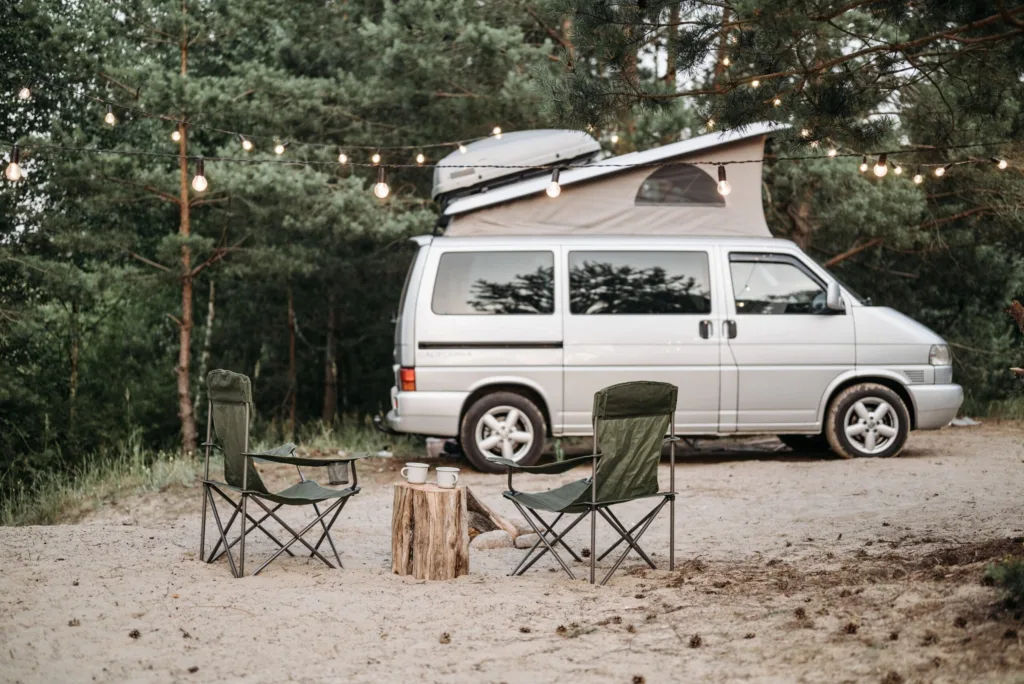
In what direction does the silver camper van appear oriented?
to the viewer's right

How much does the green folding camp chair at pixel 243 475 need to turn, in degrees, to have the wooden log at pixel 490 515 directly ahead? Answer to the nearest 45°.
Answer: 0° — it already faces it

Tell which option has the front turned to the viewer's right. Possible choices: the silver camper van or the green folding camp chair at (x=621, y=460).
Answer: the silver camper van

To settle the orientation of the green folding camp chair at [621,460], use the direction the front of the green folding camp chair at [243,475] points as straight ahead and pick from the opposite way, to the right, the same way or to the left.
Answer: to the left

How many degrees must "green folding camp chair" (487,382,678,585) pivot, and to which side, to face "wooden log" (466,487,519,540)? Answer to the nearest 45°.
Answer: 0° — it already faces it

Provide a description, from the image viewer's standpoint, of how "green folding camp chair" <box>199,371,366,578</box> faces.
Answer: facing away from the viewer and to the right of the viewer

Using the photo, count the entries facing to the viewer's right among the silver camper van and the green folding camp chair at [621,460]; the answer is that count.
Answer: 1

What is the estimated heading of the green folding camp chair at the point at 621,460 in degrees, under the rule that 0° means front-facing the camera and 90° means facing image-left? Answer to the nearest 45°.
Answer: approximately 135°
